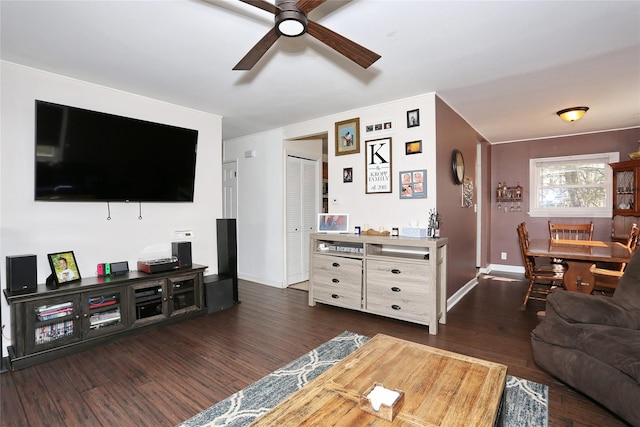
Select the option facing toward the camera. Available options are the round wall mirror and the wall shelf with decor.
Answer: the wall shelf with decor

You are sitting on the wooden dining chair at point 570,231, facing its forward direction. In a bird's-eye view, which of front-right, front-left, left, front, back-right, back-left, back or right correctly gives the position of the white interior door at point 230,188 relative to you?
front-right

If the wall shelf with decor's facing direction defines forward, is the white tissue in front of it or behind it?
in front

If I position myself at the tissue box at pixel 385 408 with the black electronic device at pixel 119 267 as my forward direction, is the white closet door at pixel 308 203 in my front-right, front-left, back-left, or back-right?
front-right

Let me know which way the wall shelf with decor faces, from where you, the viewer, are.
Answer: facing the viewer

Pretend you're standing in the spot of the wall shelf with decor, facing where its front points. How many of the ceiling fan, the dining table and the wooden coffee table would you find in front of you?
3

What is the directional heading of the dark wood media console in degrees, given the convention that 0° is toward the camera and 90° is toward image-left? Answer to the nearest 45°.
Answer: approximately 315°

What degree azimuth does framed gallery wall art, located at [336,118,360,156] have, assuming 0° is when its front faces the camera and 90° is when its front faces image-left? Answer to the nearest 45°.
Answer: approximately 45°

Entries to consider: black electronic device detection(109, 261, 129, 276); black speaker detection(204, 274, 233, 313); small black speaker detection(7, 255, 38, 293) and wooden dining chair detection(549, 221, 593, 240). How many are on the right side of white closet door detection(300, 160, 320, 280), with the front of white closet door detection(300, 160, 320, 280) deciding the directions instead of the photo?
3

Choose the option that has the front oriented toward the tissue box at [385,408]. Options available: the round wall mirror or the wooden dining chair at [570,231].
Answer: the wooden dining chair

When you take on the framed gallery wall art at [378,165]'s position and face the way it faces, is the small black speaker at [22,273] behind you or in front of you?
in front

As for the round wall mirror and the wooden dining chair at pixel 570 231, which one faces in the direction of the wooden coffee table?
the wooden dining chair

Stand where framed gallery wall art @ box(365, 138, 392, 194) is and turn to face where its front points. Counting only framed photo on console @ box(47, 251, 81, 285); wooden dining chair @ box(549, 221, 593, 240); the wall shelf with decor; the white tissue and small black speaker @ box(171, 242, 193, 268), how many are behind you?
2

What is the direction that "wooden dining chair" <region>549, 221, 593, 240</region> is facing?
toward the camera

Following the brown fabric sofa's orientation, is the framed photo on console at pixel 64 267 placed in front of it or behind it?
in front

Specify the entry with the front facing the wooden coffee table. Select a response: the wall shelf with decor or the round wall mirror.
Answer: the wall shelf with decor

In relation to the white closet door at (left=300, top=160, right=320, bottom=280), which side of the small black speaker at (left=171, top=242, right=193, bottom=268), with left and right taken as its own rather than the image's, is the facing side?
left

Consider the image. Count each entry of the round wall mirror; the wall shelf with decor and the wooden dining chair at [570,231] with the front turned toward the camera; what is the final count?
2
